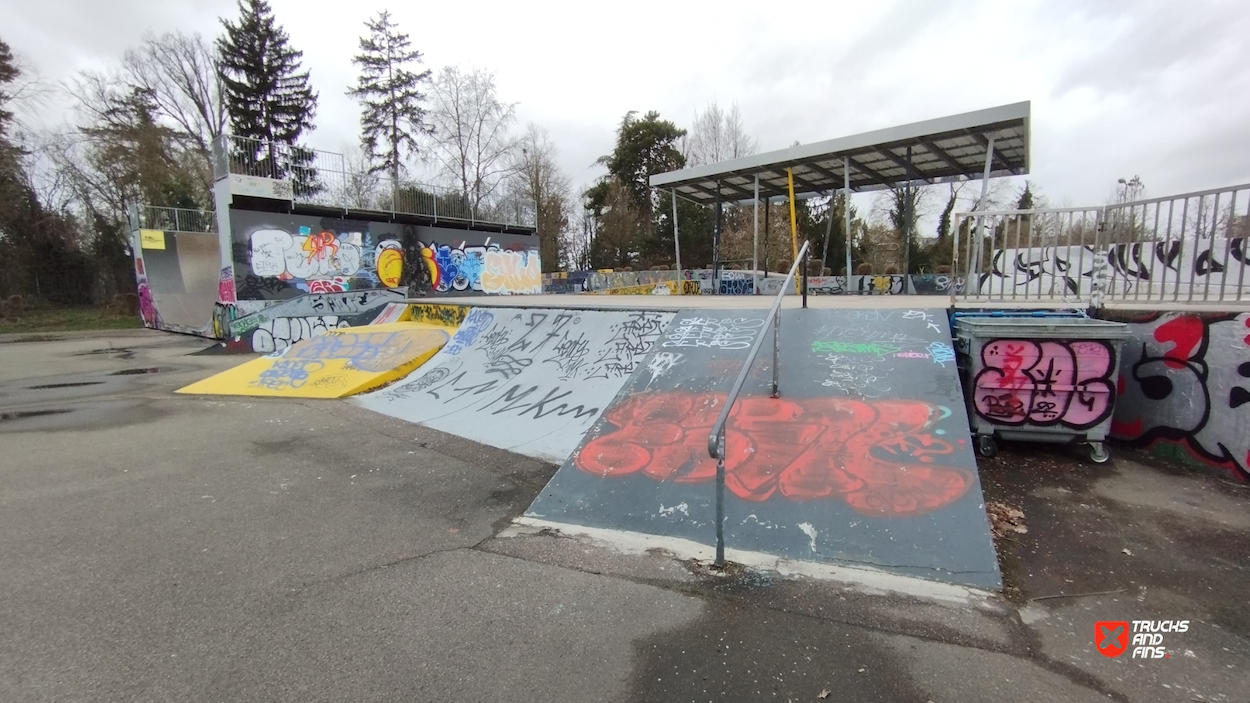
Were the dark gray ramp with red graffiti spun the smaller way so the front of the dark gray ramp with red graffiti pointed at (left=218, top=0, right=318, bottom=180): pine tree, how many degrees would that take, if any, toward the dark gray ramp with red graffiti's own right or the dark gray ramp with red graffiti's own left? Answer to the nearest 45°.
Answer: approximately 135° to the dark gray ramp with red graffiti's own right

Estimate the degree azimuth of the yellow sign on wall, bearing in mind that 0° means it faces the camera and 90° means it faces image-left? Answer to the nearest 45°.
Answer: approximately 0°

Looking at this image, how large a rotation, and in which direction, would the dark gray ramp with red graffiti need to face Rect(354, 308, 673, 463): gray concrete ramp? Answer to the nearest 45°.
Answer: approximately 135° to its right

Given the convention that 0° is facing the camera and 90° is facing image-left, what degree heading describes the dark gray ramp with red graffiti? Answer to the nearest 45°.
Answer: approximately 0°

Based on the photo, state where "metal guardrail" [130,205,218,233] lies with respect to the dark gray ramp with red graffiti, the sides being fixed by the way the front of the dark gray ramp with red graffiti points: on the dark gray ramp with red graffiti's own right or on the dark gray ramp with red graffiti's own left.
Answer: on the dark gray ramp with red graffiti's own right

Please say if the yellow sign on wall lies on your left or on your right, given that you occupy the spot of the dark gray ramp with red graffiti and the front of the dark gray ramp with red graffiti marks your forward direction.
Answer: on your right

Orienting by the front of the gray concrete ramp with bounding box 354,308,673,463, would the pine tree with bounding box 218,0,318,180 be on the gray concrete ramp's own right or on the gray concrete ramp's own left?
on the gray concrete ramp's own right

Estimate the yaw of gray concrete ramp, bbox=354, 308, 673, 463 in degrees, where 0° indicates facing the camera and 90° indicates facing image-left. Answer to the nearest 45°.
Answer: approximately 45°

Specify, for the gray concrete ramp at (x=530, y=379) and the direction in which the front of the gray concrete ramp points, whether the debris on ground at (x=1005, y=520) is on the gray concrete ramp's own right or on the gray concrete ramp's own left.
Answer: on the gray concrete ramp's own left
